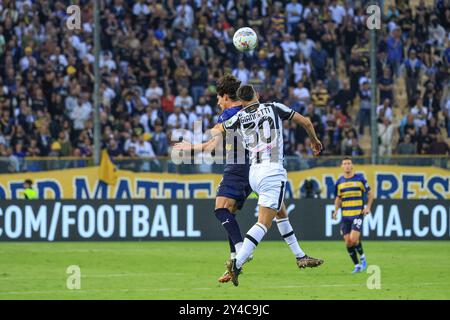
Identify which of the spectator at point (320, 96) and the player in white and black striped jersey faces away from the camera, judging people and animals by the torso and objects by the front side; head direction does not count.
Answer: the player in white and black striped jersey

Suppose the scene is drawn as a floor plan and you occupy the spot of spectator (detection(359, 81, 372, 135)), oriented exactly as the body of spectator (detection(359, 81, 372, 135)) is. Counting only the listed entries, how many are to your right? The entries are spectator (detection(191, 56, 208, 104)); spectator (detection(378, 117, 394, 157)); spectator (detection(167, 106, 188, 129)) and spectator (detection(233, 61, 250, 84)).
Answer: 3

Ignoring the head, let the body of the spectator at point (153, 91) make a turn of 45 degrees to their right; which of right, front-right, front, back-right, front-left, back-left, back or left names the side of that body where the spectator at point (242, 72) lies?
back-left

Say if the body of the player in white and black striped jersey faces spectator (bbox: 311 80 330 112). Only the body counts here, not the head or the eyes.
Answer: yes

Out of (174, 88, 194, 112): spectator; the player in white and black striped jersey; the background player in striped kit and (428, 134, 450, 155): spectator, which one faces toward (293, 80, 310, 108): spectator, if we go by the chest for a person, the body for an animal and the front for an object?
the player in white and black striped jersey

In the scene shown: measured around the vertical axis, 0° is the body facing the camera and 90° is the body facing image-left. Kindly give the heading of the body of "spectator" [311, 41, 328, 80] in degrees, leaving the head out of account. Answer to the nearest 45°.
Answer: approximately 0°

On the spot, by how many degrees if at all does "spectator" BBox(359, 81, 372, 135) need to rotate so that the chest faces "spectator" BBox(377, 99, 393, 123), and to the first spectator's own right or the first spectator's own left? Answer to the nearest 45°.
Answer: approximately 90° to the first spectator's own left
